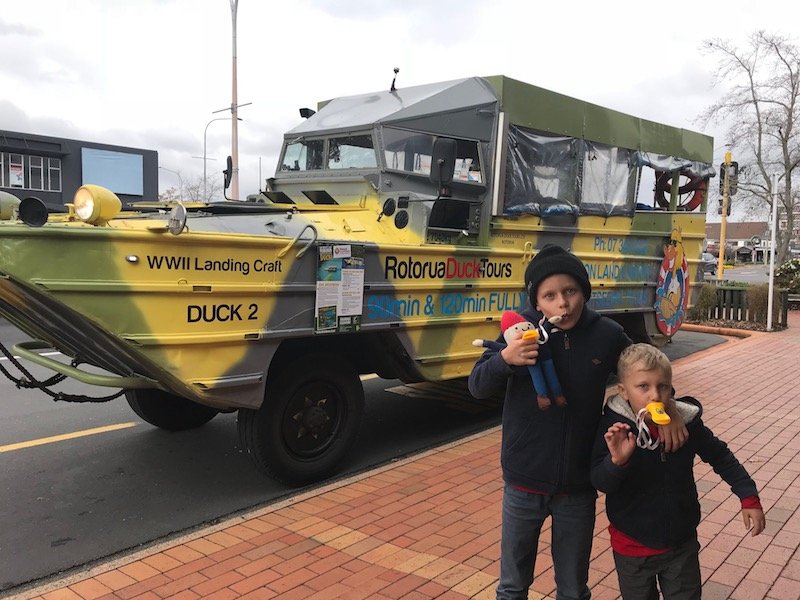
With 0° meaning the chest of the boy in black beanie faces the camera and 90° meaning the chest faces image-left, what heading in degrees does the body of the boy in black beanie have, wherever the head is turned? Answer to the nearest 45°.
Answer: approximately 0°

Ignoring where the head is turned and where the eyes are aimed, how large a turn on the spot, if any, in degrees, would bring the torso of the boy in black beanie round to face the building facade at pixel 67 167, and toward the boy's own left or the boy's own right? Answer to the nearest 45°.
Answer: approximately 135° to the boy's own right
